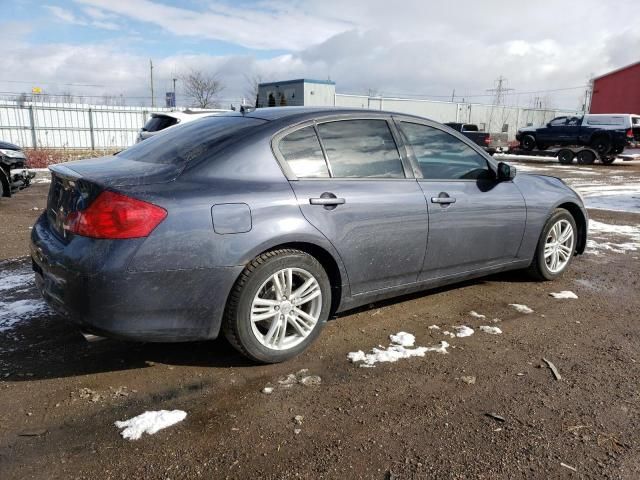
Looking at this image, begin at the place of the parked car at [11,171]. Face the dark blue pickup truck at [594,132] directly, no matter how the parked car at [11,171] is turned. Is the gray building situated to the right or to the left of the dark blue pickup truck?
left

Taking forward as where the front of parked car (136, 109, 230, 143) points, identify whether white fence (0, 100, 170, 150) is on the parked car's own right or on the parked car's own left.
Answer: on the parked car's own left

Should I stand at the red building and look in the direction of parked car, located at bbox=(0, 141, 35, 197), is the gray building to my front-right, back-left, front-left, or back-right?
front-right

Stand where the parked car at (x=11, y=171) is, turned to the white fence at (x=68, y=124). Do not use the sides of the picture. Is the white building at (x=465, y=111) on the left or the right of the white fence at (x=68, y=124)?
right

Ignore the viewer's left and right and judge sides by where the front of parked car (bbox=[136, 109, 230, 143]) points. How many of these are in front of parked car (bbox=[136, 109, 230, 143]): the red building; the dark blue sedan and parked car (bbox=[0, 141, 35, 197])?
1

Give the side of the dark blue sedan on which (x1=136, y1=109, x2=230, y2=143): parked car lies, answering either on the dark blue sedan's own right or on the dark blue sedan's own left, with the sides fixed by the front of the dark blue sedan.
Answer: on the dark blue sedan's own left

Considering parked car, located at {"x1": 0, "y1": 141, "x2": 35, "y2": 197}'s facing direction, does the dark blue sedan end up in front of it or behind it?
in front

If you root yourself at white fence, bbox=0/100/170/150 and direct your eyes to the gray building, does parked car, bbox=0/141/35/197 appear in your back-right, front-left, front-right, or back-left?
back-right

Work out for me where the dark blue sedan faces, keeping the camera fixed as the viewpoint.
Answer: facing away from the viewer and to the right of the viewer

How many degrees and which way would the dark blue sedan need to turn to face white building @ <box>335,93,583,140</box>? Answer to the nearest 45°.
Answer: approximately 45° to its left

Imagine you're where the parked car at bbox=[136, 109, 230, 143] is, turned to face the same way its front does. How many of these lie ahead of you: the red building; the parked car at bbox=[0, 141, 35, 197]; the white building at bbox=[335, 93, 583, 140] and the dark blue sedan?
2

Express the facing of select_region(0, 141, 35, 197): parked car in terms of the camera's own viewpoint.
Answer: facing the viewer and to the right of the viewer

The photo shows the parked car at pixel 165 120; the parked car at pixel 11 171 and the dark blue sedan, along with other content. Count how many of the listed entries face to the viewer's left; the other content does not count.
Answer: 0

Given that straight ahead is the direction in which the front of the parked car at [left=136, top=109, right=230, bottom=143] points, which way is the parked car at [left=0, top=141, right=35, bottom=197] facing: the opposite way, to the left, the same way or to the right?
to the right

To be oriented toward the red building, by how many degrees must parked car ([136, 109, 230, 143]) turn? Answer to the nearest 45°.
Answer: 0° — it already faces it

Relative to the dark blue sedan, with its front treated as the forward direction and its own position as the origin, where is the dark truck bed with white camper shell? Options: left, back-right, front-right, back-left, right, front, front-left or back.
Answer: front

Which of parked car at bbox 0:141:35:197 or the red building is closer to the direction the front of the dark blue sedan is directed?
the red building

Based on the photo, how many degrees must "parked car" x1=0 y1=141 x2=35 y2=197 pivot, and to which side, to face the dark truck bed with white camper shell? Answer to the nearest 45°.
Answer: approximately 45° to its left
